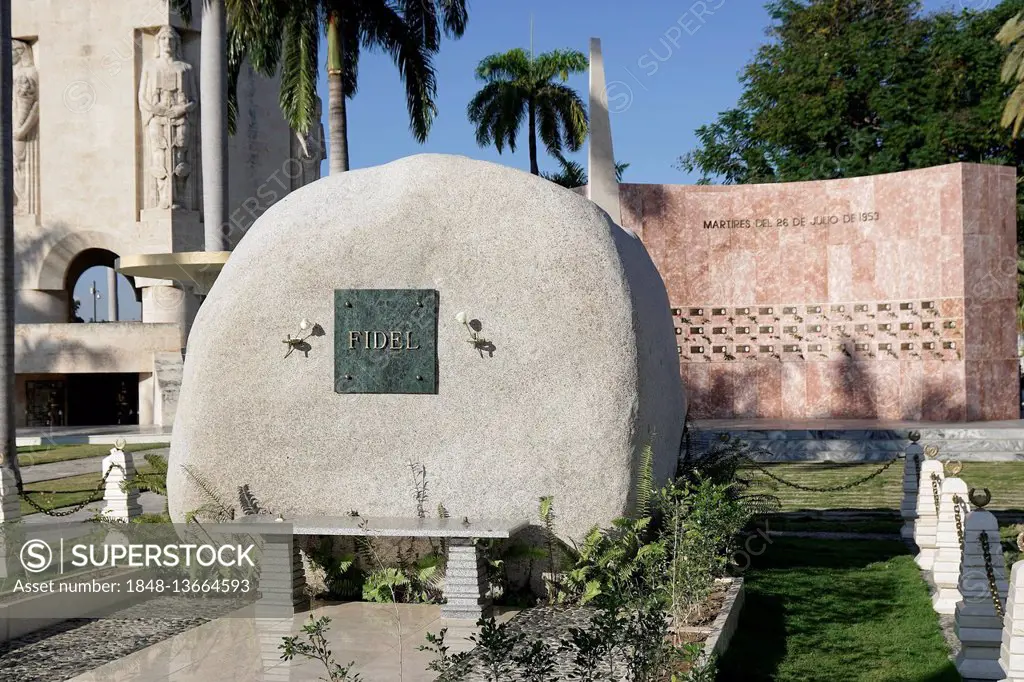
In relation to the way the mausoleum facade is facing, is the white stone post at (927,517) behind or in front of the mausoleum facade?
in front

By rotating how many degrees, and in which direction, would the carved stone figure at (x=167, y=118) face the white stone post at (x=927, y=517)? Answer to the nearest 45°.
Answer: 0° — it already faces it

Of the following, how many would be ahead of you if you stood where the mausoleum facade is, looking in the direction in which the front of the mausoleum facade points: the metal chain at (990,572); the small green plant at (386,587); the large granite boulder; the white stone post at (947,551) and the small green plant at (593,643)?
5

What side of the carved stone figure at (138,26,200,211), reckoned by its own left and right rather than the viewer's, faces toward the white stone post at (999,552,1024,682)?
front

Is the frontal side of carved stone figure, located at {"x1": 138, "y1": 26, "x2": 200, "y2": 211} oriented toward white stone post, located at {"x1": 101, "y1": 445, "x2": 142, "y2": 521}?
yes

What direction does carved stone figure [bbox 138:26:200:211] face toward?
toward the camera

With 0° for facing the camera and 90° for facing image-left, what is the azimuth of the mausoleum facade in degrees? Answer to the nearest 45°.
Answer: approximately 0°

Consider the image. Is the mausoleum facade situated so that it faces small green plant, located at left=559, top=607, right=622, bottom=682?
yes

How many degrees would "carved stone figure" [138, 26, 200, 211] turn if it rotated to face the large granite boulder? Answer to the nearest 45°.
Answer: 0° — it already faces it

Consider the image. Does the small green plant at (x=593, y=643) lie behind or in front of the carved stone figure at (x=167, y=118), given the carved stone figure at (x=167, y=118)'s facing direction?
in front

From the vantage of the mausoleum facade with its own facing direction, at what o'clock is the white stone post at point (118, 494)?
The white stone post is roughly at 12 o'clock from the mausoleum facade.

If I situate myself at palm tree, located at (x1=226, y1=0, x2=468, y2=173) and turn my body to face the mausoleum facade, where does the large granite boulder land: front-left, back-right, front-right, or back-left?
back-left

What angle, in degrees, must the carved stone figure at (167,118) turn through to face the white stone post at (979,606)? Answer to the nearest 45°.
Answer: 0° — it already faces it

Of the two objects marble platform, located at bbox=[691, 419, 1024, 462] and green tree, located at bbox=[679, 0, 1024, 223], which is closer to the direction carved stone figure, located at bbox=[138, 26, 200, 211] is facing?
the marble platform

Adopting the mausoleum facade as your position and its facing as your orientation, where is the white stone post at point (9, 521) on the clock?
The white stone post is roughly at 12 o'clock from the mausoleum facade.

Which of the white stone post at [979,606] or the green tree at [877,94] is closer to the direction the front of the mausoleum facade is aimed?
the white stone post

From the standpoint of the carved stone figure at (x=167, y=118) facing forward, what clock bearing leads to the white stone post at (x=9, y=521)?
The white stone post is roughly at 12 o'clock from the carved stone figure.

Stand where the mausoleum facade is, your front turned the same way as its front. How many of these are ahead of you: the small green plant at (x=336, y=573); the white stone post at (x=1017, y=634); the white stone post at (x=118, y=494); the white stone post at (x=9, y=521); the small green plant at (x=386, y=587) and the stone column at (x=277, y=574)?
6
